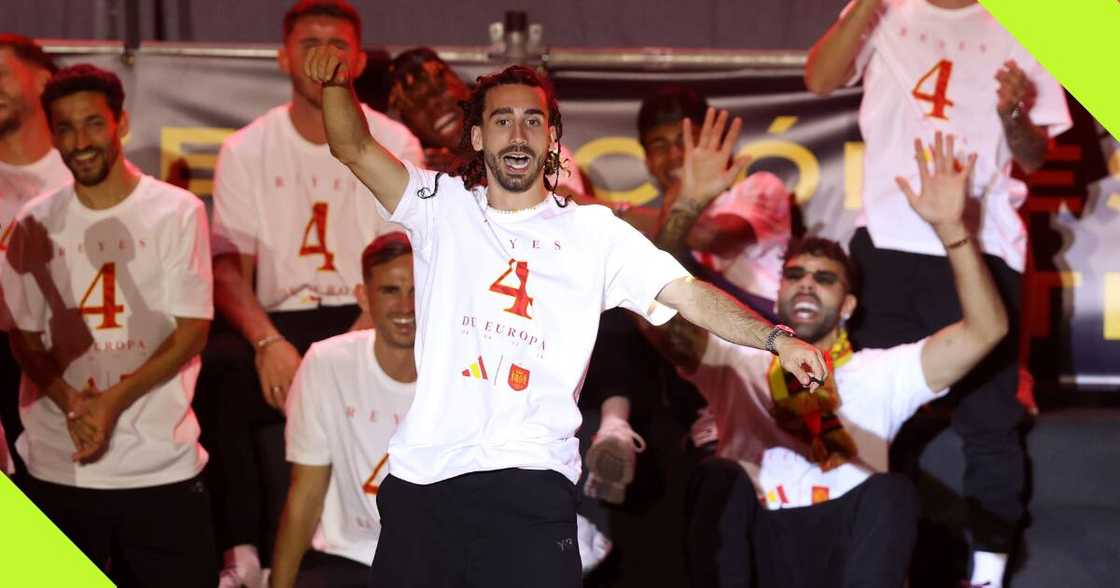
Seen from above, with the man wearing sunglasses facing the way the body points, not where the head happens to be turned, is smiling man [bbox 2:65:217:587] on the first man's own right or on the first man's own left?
on the first man's own right

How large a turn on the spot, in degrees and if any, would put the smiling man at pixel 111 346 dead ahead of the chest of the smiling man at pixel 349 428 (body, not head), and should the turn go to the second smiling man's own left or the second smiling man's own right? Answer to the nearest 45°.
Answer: approximately 135° to the second smiling man's own right

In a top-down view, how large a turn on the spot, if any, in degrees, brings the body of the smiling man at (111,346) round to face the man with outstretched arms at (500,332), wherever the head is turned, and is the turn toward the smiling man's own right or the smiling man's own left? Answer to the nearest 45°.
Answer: approximately 45° to the smiling man's own left

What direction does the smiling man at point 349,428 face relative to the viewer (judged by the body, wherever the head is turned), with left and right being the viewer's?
facing the viewer and to the right of the viewer

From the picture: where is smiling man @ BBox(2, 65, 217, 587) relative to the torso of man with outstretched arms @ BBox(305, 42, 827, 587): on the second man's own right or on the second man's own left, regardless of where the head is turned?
on the second man's own right

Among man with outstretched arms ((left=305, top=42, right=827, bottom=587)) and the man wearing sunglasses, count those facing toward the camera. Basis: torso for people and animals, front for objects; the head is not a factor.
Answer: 2

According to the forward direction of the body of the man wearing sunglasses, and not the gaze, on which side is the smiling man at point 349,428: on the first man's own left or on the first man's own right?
on the first man's own right

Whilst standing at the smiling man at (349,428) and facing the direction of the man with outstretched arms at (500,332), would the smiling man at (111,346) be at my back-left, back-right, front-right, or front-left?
back-right

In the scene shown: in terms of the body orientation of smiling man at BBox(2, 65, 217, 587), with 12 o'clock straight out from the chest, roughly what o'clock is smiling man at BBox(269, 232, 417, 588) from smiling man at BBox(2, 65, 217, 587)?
smiling man at BBox(269, 232, 417, 588) is roughly at 10 o'clock from smiling man at BBox(2, 65, 217, 587).

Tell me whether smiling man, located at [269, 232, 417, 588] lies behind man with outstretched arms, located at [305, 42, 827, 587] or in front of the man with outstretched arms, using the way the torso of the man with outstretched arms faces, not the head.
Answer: behind

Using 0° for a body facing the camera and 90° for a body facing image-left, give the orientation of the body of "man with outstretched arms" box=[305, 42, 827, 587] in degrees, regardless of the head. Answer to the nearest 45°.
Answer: approximately 0°

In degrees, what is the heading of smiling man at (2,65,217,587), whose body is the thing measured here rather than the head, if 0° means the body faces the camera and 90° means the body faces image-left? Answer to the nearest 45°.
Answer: approximately 0°

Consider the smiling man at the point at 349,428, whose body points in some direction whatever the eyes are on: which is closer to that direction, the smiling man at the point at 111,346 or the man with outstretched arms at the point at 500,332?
the man with outstretched arms
